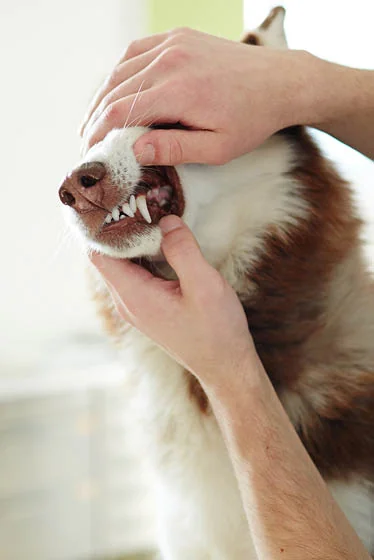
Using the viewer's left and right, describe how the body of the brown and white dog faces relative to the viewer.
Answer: facing the viewer and to the left of the viewer
